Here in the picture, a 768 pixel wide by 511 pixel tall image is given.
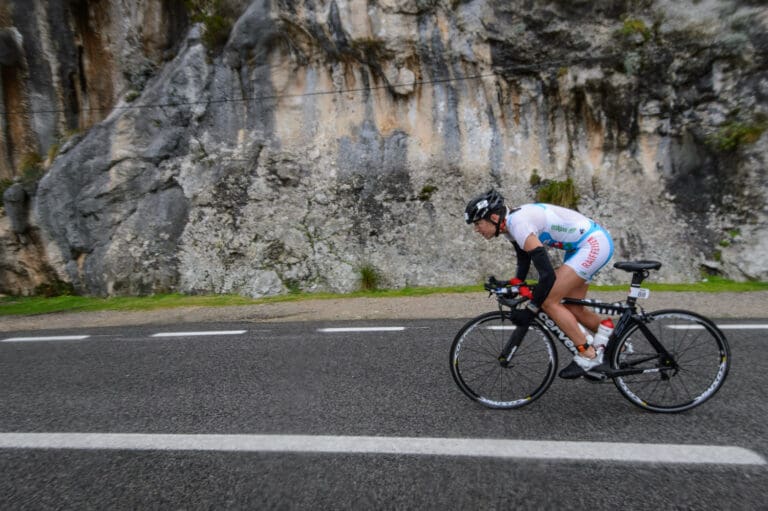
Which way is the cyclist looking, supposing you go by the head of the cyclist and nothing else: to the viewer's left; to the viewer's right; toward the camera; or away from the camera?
to the viewer's left

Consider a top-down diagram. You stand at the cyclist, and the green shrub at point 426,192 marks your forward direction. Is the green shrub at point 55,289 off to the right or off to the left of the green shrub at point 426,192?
left

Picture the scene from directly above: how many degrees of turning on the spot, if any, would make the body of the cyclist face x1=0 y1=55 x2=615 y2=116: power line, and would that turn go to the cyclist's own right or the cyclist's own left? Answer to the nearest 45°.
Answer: approximately 45° to the cyclist's own right

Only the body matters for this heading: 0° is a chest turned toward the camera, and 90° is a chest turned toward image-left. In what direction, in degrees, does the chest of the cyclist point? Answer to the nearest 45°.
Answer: approximately 90°

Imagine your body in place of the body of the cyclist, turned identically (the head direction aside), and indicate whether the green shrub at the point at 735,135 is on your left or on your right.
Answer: on your right

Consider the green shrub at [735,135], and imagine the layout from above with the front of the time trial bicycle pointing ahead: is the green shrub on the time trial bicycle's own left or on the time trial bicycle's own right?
on the time trial bicycle's own right

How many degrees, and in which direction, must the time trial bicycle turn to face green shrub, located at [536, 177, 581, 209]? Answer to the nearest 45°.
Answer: approximately 90° to its right

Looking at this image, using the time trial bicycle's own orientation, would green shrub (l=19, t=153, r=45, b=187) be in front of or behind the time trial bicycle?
in front

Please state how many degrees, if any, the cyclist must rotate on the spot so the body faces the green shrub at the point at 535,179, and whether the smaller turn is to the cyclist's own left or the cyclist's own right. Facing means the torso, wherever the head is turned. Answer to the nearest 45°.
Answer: approximately 90° to the cyclist's own right

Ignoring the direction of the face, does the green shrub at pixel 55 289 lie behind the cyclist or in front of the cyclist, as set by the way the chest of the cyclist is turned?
in front

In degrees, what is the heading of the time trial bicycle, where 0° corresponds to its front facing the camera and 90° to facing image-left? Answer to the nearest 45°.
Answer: approximately 90°
